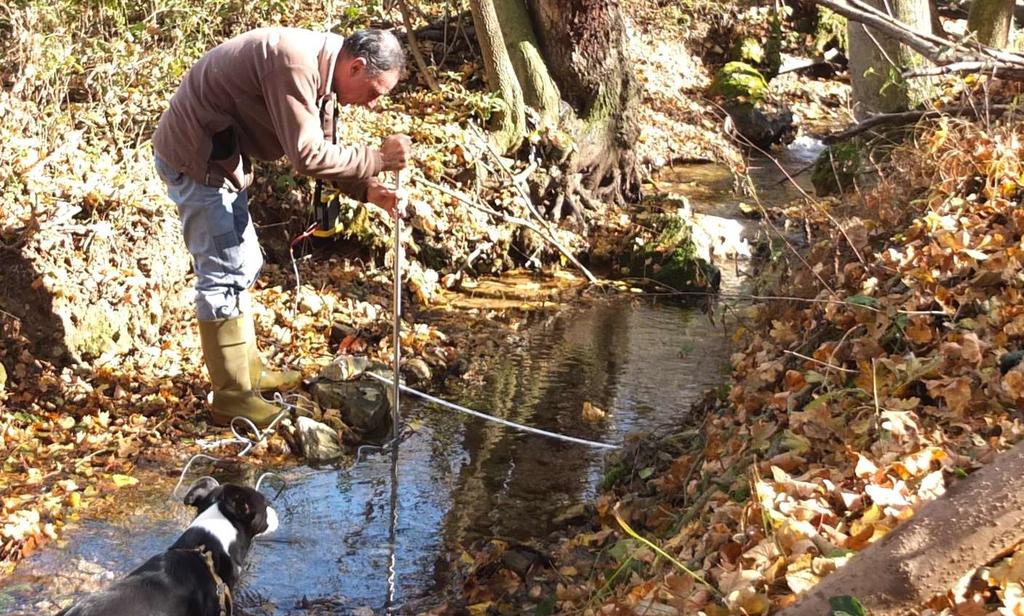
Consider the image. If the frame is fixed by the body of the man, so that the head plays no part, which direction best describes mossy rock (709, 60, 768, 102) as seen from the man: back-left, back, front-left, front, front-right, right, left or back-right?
front-left

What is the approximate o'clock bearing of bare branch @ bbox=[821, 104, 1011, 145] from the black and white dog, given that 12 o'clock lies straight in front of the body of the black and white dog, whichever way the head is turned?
The bare branch is roughly at 1 o'clock from the black and white dog.

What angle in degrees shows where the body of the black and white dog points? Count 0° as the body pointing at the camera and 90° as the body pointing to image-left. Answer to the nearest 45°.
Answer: approximately 225°

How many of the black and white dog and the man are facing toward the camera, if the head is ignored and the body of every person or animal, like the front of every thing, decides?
0

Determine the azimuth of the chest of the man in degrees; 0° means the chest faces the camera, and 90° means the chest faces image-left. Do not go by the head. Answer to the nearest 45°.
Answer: approximately 270°

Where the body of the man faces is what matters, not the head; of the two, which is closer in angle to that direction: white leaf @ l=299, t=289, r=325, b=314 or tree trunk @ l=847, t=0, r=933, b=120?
the tree trunk

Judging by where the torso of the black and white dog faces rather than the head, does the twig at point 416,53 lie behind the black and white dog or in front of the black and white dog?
in front

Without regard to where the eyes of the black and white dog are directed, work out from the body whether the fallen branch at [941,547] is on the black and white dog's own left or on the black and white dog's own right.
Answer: on the black and white dog's own right

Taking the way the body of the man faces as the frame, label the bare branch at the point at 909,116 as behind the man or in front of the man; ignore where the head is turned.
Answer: in front

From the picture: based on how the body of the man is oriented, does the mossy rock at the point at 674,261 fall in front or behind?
in front

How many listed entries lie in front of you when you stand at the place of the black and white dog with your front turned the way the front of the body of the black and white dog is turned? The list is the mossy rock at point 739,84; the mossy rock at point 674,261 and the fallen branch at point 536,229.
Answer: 3

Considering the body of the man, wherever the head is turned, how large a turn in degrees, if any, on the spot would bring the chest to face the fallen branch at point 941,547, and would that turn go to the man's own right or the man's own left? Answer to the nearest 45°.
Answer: approximately 45° to the man's own right

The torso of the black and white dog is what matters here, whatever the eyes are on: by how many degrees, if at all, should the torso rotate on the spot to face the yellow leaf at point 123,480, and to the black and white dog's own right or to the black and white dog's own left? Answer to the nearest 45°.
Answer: approximately 45° to the black and white dog's own left
